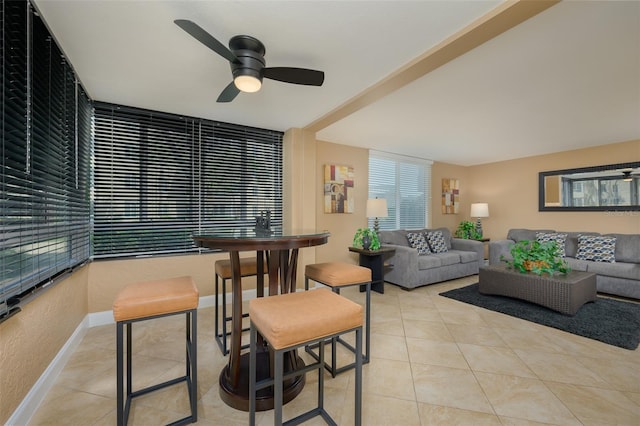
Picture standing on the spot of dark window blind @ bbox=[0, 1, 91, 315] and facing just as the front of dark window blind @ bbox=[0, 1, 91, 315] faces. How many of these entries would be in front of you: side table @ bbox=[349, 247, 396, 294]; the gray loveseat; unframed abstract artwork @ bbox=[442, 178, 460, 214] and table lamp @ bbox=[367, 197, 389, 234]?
4

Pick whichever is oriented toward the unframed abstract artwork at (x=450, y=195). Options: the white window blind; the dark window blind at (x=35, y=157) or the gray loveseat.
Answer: the dark window blind

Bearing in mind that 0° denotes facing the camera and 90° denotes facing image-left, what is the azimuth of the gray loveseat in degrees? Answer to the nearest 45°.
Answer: approximately 315°

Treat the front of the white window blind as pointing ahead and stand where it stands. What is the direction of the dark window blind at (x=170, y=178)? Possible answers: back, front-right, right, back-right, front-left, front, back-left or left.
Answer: right

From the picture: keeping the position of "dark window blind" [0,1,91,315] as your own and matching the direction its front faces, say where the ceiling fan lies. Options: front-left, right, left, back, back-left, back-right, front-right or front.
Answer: front-right

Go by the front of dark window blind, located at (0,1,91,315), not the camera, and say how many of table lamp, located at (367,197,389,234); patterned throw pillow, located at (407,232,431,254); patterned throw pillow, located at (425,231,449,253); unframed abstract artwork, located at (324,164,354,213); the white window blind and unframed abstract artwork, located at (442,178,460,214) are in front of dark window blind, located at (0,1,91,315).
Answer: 6

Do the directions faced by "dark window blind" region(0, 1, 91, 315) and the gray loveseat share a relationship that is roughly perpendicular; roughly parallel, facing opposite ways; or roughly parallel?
roughly perpendicular

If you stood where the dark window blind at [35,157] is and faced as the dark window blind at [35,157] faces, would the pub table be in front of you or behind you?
in front

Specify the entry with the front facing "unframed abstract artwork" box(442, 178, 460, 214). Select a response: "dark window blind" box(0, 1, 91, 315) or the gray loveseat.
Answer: the dark window blind

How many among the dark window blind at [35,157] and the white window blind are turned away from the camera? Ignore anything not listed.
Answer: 0

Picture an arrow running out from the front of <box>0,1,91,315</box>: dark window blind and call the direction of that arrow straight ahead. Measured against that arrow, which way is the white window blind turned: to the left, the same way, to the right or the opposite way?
to the right

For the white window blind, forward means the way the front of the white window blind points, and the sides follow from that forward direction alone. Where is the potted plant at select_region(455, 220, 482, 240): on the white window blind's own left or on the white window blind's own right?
on the white window blind's own left

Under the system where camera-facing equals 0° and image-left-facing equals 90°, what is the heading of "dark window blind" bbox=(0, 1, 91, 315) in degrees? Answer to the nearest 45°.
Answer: approximately 270°
